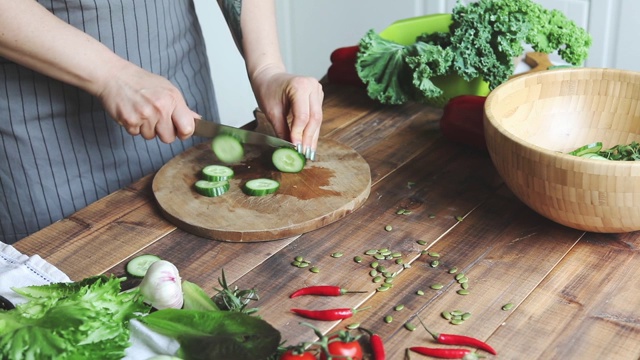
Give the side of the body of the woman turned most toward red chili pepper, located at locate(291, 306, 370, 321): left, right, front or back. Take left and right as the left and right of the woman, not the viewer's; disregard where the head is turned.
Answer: front

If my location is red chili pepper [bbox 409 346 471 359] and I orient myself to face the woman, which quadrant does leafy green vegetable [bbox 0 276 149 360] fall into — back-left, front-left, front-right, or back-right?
front-left

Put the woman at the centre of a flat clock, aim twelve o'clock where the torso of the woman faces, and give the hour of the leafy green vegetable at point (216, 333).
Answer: The leafy green vegetable is roughly at 1 o'clock from the woman.

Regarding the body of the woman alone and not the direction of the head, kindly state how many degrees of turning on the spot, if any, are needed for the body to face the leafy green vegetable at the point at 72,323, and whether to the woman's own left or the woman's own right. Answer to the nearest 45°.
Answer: approximately 45° to the woman's own right

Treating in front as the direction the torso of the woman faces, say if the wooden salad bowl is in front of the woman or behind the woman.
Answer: in front

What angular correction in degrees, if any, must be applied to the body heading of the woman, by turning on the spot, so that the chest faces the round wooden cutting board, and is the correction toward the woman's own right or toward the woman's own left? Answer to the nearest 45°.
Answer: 0° — they already face it

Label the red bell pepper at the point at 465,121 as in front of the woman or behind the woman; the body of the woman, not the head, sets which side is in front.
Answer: in front

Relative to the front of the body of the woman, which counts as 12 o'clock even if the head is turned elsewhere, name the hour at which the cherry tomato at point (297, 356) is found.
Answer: The cherry tomato is roughly at 1 o'clock from the woman.

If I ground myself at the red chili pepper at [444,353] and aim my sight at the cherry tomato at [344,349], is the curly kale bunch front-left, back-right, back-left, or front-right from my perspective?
back-right

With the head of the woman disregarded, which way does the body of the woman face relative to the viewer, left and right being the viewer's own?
facing the viewer and to the right of the viewer

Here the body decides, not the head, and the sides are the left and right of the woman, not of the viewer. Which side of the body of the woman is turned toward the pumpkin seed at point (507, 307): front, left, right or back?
front
